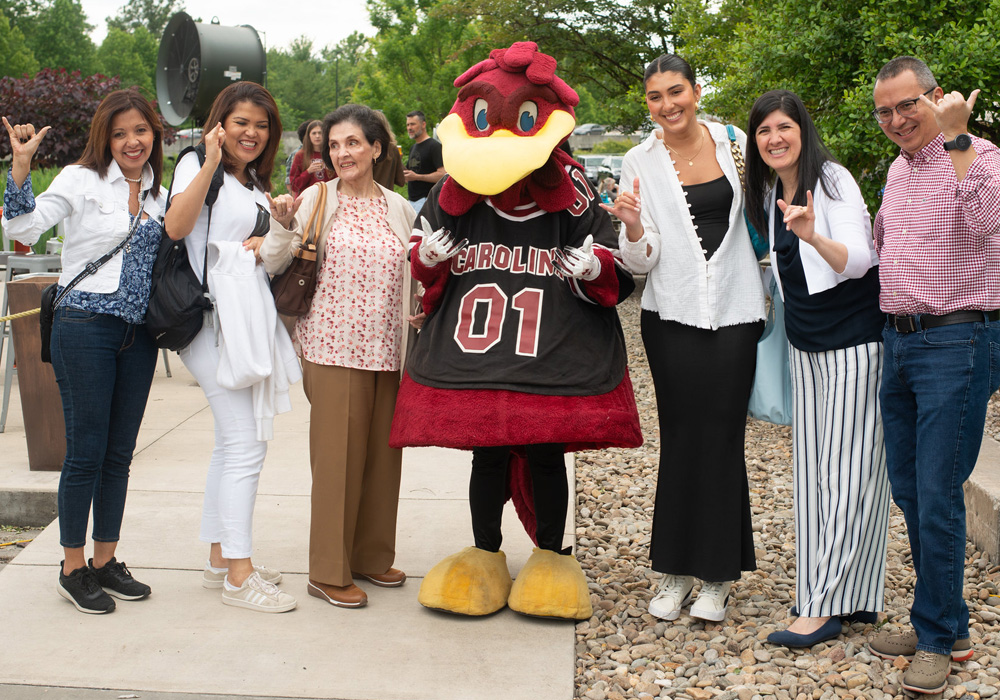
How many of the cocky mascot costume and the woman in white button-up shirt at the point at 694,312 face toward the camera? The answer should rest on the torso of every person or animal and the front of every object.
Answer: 2

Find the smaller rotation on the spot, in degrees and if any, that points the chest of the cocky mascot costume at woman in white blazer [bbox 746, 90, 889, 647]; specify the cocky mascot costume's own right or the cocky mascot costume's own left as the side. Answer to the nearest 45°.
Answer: approximately 90° to the cocky mascot costume's own left

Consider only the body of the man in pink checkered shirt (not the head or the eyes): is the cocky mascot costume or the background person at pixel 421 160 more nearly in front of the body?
the cocky mascot costume

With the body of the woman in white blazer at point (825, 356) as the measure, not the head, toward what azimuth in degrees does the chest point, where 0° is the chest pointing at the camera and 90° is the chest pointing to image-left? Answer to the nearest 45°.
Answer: approximately 45°

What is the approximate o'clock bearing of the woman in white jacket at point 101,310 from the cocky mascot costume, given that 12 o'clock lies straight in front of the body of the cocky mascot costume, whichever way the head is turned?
The woman in white jacket is roughly at 3 o'clock from the cocky mascot costume.

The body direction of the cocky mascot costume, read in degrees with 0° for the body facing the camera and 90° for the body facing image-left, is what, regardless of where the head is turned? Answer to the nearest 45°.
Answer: approximately 0°

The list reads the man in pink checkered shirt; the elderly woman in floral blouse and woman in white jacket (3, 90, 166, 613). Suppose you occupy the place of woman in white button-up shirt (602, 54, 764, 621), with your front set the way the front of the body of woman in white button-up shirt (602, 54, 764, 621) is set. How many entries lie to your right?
2

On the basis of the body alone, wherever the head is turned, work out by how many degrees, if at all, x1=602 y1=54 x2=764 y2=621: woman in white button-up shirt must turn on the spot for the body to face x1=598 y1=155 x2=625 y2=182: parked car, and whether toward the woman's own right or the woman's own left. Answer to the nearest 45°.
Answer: approximately 180°
